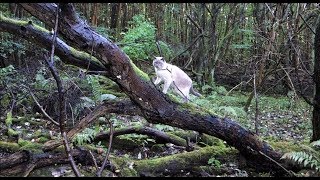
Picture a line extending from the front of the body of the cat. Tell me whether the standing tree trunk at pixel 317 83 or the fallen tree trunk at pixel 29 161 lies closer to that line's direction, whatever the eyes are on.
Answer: the fallen tree trunk

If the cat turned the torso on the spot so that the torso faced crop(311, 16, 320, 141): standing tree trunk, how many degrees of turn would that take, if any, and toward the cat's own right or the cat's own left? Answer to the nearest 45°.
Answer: approximately 135° to the cat's own left

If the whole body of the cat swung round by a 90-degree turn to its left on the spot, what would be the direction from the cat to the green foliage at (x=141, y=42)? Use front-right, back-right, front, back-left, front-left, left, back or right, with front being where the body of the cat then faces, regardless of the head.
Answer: back

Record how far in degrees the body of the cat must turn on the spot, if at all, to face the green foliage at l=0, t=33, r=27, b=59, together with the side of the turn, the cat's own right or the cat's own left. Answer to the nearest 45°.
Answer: approximately 45° to the cat's own right

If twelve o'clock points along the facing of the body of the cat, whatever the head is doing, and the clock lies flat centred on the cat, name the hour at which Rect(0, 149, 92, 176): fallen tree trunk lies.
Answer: The fallen tree trunk is roughly at 10 o'clock from the cat.

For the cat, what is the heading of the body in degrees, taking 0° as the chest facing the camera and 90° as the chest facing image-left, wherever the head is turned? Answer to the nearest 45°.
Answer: approximately 90°

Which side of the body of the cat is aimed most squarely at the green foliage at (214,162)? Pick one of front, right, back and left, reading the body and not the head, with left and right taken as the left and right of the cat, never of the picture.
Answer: left

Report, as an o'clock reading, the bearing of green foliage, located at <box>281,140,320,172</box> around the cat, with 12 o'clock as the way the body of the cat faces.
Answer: The green foliage is roughly at 8 o'clock from the cat.

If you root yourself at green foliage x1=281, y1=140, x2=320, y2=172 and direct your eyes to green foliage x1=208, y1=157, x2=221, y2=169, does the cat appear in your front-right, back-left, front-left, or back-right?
front-right

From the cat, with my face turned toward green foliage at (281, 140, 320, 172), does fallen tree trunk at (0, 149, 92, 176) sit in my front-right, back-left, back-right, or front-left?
front-right

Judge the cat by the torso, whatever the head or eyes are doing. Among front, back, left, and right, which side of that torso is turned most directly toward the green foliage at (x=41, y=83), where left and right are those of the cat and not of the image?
front

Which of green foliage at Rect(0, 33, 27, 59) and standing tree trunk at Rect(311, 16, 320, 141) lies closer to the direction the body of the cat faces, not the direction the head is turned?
the green foliage
